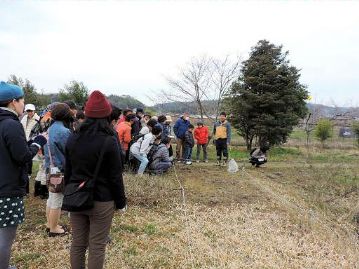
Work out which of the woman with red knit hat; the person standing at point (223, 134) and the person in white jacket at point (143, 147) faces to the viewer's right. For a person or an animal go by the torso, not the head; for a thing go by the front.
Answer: the person in white jacket

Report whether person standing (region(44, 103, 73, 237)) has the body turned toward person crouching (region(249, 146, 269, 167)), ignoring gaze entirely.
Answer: yes

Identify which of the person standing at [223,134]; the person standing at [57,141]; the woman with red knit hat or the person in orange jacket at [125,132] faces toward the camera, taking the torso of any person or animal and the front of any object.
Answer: the person standing at [223,134]

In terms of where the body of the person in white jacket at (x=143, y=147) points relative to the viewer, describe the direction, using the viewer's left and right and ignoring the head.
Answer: facing to the right of the viewer

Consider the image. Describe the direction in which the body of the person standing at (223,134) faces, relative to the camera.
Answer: toward the camera

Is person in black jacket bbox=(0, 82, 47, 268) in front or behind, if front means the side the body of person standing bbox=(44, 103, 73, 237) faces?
behind

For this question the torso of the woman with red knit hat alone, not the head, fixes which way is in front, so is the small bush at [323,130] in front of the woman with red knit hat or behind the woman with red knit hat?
in front

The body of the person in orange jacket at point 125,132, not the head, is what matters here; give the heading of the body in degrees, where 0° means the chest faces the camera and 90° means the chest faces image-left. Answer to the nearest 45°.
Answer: approximately 270°

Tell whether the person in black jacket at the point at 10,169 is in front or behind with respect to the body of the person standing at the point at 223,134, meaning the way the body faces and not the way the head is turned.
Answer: in front

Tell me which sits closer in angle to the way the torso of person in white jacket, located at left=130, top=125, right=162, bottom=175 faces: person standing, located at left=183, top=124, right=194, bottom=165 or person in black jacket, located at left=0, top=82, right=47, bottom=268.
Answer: the person standing

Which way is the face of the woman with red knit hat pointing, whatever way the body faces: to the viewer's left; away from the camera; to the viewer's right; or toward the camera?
away from the camera

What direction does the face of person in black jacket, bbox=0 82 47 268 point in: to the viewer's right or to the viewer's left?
to the viewer's right

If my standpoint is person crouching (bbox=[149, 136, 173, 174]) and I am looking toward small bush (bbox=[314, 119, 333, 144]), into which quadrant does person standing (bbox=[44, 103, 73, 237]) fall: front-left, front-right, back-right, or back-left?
back-right

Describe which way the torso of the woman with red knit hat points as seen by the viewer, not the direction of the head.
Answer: away from the camera

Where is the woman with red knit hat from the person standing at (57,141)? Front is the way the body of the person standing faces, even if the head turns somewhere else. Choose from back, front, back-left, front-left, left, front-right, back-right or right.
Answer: back-right
